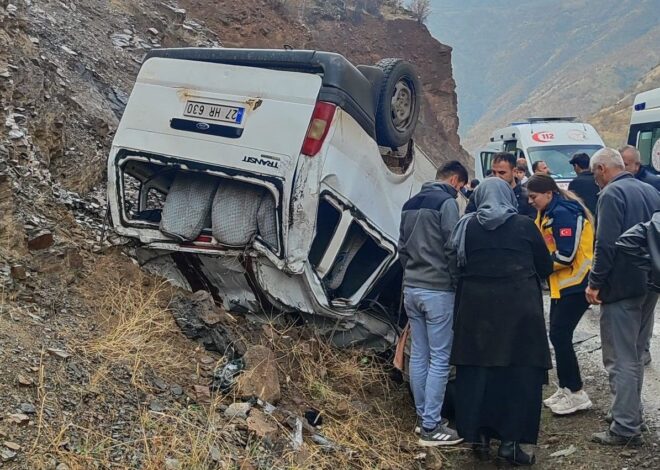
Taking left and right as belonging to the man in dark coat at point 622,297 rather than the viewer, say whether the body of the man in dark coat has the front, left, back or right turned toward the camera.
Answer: left

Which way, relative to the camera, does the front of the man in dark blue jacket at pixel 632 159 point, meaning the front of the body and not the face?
to the viewer's left

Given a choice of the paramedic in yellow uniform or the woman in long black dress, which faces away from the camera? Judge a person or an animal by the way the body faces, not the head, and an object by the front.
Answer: the woman in long black dress

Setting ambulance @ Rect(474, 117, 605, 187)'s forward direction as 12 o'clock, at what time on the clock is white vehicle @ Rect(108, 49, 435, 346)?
The white vehicle is roughly at 2 o'clock from the ambulance.

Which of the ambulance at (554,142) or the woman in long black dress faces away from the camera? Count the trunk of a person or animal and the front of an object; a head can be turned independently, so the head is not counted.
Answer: the woman in long black dress

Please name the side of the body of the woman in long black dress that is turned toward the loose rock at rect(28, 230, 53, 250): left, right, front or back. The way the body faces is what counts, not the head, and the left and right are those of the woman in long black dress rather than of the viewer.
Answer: left

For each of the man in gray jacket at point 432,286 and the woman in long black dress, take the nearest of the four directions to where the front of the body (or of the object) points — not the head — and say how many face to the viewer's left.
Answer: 0

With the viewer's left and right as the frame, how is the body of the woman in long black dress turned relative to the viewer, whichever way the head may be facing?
facing away from the viewer

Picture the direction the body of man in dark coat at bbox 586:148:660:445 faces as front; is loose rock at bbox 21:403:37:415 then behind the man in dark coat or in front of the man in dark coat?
in front

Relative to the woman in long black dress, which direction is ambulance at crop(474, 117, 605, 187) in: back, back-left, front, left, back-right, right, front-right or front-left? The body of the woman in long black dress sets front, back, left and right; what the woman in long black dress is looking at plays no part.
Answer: front

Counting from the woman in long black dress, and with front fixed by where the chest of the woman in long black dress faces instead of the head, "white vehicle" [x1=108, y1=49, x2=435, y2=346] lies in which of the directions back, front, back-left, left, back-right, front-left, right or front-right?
left

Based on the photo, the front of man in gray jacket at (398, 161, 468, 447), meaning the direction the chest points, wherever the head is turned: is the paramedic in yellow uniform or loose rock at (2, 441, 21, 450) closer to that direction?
the paramedic in yellow uniform

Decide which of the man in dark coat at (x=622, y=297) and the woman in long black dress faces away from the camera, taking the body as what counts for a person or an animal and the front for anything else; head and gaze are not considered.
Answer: the woman in long black dress
